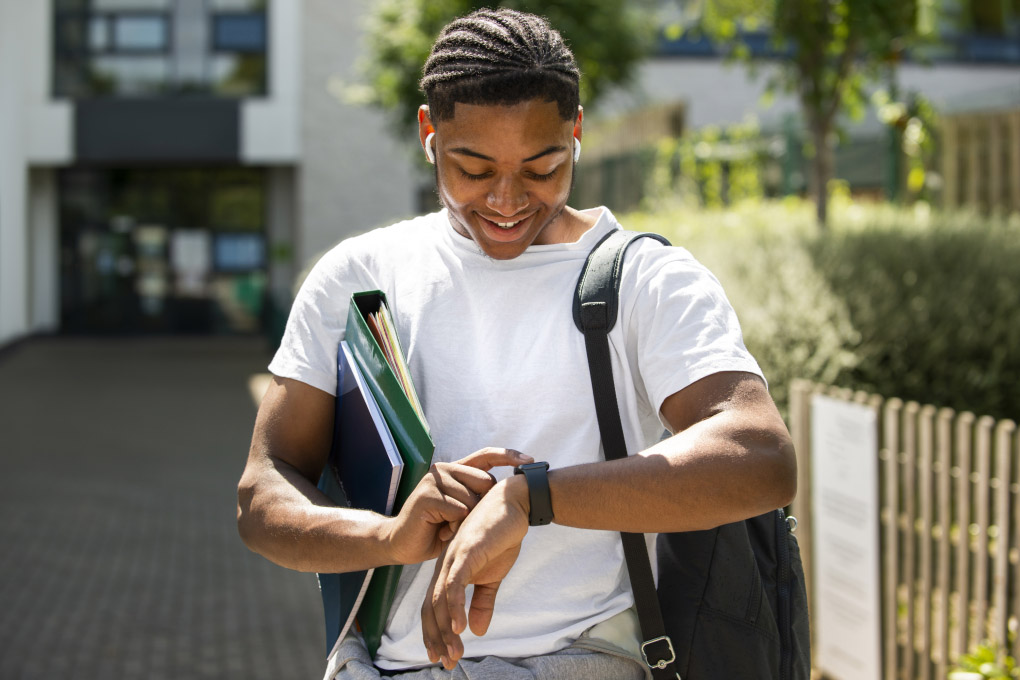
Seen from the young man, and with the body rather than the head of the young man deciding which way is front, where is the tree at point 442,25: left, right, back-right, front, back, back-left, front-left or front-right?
back

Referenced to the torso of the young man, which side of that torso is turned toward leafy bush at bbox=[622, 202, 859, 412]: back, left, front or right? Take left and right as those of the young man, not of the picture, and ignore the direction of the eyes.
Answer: back

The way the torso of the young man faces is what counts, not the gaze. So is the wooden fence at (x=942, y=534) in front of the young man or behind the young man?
behind

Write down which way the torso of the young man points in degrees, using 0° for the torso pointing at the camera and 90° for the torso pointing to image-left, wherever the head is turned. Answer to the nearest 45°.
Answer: approximately 0°

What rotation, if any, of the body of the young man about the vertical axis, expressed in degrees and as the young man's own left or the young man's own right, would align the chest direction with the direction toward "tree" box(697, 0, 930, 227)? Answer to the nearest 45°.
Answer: approximately 180°
